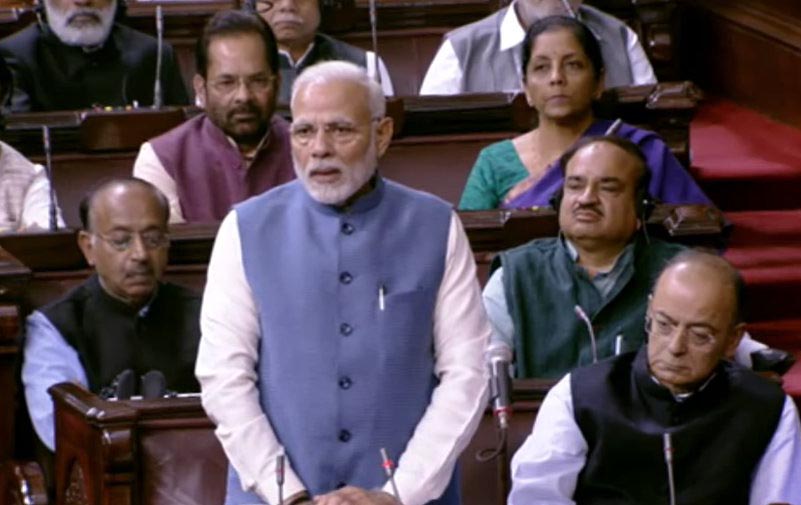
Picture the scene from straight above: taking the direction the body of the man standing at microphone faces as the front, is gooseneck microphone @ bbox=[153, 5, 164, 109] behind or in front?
behind

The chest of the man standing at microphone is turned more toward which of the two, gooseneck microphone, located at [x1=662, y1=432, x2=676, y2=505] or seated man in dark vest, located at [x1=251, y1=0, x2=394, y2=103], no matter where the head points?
the gooseneck microphone

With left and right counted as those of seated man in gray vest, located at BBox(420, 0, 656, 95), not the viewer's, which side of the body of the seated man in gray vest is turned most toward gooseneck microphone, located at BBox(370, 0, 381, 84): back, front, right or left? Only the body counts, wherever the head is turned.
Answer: right

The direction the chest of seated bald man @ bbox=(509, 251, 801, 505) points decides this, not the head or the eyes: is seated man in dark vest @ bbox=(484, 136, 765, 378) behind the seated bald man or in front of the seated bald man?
behind
